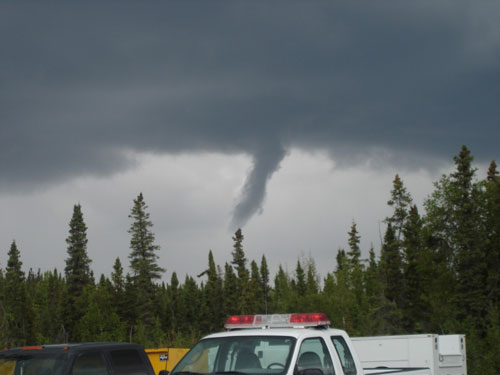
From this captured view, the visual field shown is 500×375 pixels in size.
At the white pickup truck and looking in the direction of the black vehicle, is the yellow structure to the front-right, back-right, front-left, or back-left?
front-right

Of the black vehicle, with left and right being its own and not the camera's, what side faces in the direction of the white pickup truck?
left

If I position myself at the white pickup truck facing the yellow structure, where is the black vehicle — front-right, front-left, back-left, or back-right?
front-left

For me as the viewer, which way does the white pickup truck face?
facing the viewer and to the left of the viewer

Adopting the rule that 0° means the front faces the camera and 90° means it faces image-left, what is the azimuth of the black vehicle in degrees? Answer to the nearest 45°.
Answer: approximately 45°

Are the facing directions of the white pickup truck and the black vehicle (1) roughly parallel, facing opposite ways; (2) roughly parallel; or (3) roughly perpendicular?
roughly parallel

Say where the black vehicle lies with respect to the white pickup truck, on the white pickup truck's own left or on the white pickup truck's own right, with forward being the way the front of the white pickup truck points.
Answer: on the white pickup truck's own right

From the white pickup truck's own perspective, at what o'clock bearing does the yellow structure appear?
The yellow structure is roughly at 4 o'clock from the white pickup truck.

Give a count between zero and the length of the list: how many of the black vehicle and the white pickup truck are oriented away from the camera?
0
